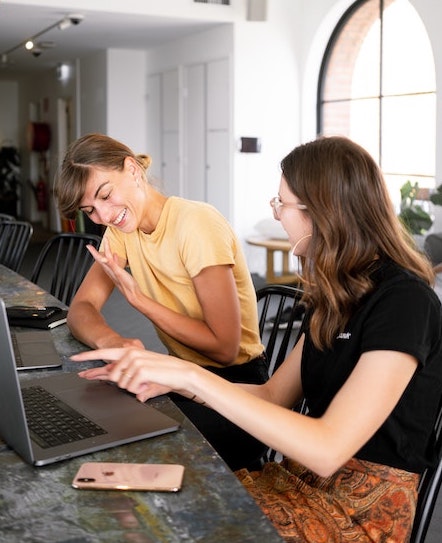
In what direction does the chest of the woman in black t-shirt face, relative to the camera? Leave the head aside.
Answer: to the viewer's left

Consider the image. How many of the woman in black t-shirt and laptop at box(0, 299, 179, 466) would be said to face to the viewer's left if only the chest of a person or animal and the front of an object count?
1

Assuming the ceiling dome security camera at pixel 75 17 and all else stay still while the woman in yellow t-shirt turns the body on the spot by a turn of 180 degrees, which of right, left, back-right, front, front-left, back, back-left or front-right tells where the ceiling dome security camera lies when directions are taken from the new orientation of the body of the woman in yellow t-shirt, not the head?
front-left

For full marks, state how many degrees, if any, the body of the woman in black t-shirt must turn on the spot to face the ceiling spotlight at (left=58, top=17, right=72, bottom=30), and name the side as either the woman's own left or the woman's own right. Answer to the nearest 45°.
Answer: approximately 90° to the woman's own right

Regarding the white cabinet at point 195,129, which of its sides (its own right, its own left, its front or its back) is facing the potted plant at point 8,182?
right

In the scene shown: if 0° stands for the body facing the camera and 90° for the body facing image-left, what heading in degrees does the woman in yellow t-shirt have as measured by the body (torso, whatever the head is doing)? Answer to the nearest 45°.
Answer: approximately 45°

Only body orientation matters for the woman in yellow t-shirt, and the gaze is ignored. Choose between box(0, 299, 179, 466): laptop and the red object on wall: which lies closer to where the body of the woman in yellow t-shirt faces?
the laptop

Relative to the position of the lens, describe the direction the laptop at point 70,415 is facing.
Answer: facing away from the viewer and to the right of the viewer
